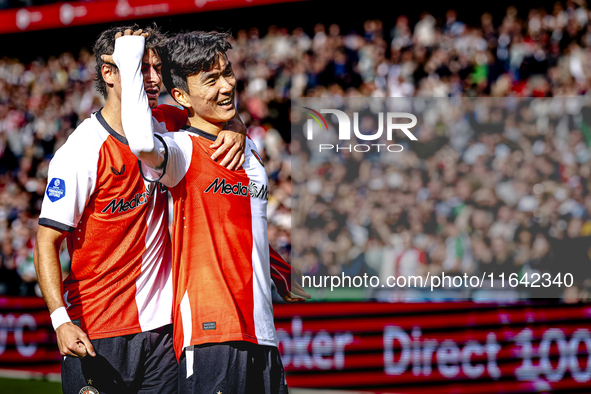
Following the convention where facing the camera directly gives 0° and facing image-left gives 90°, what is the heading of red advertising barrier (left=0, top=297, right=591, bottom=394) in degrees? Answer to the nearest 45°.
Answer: approximately 0°

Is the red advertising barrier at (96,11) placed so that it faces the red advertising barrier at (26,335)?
yes

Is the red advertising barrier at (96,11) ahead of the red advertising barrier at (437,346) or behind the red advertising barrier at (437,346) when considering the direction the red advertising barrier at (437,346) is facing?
behind

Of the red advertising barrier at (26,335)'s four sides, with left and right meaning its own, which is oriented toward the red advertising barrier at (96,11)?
back

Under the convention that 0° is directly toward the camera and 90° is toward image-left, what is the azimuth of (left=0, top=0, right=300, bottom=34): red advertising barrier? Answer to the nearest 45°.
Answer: approximately 0°

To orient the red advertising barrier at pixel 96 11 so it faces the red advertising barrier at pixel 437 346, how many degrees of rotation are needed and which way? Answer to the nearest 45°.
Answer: approximately 45° to its left

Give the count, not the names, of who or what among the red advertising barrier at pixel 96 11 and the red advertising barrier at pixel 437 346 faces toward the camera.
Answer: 2
